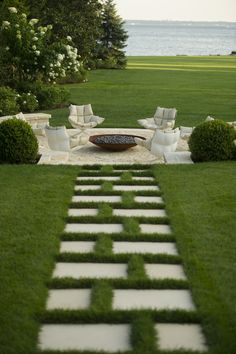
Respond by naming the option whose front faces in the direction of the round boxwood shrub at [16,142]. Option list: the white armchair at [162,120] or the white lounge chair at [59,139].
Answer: the white armchair

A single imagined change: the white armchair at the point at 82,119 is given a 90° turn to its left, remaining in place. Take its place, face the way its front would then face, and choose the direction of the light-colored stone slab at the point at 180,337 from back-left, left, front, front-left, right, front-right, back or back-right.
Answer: back-right

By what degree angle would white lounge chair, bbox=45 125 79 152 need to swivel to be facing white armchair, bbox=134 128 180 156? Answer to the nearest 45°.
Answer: approximately 45° to its right

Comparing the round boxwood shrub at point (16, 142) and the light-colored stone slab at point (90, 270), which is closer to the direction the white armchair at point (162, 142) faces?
the round boxwood shrub

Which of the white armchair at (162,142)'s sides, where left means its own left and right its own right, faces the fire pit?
front

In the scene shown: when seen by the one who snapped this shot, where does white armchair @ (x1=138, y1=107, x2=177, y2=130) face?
facing the viewer and to the left of the viewer

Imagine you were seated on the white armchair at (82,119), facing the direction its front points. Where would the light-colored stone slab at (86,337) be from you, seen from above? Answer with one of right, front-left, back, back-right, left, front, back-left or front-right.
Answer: front-right

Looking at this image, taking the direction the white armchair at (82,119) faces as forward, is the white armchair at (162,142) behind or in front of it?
in front

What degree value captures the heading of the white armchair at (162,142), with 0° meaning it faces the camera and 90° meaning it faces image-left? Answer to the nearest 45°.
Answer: approximately 135°

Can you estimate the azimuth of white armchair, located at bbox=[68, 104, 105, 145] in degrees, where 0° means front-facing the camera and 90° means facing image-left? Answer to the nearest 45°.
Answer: approximately 315°

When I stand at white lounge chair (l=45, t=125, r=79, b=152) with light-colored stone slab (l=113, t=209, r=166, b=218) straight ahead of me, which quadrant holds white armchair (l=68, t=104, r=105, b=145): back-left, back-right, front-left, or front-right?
back-left

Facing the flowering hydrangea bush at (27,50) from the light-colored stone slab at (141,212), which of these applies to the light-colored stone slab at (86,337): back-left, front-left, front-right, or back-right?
back-left

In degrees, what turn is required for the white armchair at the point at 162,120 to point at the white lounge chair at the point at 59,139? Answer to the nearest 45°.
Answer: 0° — it already faces it

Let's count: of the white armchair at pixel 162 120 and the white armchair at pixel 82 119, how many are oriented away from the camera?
0

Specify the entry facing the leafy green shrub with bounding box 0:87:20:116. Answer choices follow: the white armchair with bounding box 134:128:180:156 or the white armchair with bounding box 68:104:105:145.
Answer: the white armchair with bounding box 134:128:180:156

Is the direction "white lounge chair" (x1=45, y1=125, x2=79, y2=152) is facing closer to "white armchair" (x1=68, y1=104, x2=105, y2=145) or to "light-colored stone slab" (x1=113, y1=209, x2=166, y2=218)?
the white armchair

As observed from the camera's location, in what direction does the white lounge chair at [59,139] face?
facing away from the viewer and to the right of the viewer

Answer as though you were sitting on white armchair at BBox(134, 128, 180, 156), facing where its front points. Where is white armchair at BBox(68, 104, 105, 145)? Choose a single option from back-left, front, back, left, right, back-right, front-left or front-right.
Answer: front

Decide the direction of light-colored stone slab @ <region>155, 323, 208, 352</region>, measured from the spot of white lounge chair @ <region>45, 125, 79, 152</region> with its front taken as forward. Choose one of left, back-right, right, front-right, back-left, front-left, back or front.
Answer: back-right
